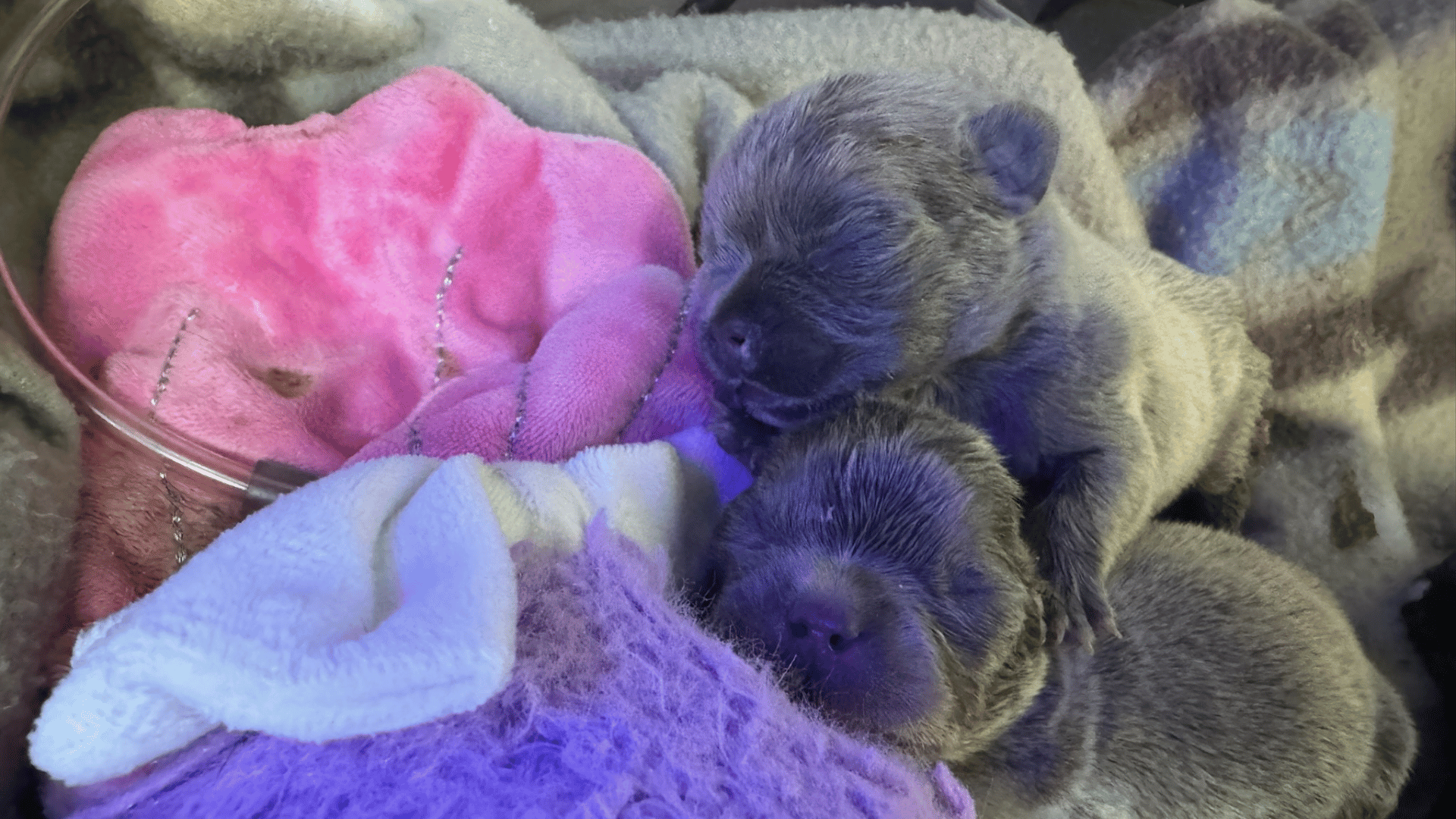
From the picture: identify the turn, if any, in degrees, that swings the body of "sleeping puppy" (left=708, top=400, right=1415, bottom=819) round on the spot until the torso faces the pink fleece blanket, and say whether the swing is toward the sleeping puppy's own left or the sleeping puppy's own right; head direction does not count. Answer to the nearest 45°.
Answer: approximately 45° to the sleeping puppy's own right

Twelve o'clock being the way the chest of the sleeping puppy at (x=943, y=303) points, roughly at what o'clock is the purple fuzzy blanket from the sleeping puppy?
The purple fuzzy blanket is roughly at 11 o'clock from the sleeping puppy.

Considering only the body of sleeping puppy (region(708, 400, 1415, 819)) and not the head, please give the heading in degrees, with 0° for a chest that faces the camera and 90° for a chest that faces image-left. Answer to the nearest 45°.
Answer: approximately 45°

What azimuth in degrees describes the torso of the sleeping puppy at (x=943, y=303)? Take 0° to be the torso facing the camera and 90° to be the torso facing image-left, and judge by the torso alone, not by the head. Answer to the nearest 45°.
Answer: approximately 45°
